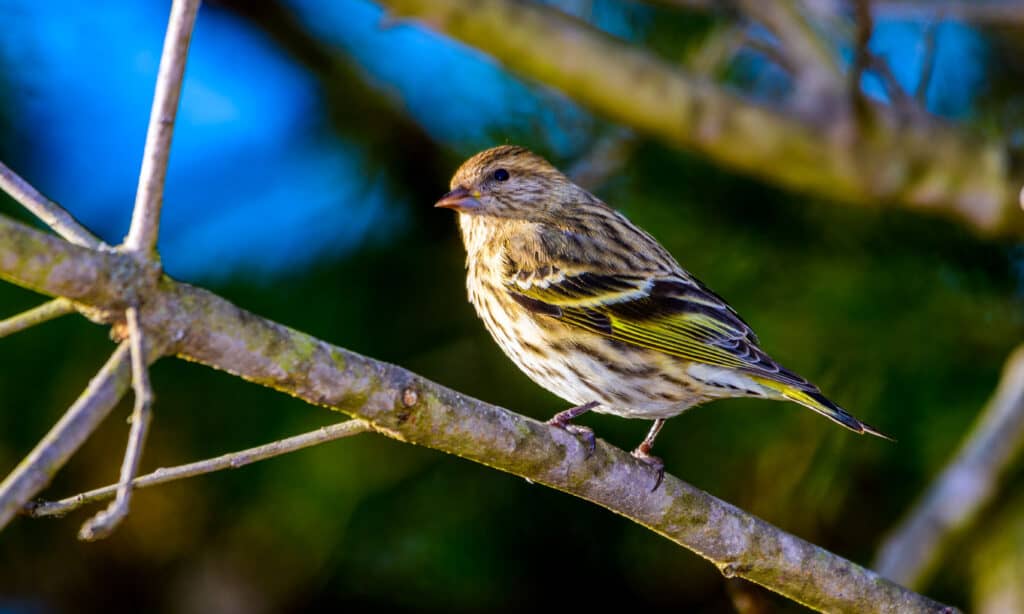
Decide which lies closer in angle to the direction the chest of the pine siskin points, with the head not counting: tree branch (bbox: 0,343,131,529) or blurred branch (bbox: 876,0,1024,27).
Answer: the tree branch

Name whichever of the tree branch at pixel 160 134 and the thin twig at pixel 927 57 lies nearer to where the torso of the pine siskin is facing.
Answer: the tree branch

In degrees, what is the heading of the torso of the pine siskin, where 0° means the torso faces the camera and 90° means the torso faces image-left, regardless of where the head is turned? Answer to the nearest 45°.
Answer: approximately 90°

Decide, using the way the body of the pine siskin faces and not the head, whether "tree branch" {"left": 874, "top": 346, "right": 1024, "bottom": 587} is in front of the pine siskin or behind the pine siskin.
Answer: behind

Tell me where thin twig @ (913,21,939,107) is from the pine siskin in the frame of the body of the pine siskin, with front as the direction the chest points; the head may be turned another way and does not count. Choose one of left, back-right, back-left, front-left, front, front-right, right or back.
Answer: back-right

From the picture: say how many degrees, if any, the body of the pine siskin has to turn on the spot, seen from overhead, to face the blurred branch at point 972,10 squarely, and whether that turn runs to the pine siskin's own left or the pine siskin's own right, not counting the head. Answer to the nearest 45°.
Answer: approximately 135° to the pine siskin's own right

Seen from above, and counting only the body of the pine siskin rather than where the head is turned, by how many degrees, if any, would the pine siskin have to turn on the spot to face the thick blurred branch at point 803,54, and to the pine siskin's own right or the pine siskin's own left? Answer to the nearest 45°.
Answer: approximately 90° to the pine siskin's own right
